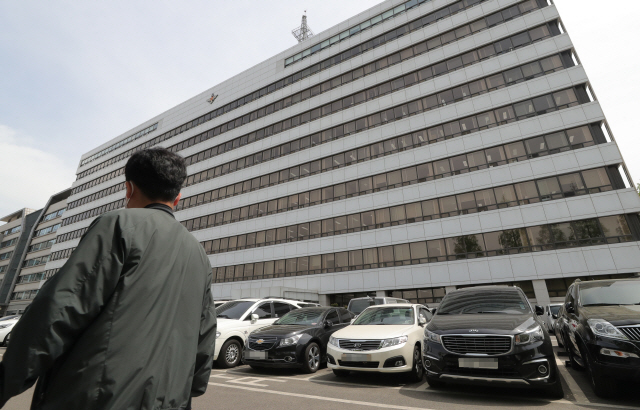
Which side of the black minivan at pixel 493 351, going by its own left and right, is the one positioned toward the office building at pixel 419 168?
back

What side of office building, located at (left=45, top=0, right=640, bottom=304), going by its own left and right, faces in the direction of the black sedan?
front

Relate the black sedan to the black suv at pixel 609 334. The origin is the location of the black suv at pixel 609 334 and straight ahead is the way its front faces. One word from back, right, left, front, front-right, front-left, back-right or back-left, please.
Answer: back-right

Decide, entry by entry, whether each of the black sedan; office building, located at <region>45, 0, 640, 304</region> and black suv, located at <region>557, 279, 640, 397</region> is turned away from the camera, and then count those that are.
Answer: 0

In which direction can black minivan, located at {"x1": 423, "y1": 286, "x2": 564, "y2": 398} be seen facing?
toward the camera

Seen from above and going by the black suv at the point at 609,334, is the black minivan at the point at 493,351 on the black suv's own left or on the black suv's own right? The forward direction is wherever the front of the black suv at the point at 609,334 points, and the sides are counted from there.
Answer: on the black suv's own right

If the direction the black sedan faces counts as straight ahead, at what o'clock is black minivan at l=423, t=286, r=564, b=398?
The black minivan is roughly at 9 o'clock from the black sedan.

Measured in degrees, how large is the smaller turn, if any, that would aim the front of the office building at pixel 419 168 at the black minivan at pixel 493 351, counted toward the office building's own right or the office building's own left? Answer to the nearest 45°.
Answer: approximately 45° to the office building's own left

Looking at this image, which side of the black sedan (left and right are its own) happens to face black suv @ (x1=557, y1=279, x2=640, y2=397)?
left

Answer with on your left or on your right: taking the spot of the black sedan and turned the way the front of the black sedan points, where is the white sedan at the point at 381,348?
on your left

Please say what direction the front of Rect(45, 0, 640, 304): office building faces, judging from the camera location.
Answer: facing the viewer and to the left of the viewer

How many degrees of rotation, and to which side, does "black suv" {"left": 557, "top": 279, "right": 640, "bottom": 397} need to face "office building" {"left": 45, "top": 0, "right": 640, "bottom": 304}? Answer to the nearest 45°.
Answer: approximately 180°

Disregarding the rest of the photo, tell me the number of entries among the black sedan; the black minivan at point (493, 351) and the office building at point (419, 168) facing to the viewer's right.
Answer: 0

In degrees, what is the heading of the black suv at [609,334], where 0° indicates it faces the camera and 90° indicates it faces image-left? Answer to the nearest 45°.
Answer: approximately 315°

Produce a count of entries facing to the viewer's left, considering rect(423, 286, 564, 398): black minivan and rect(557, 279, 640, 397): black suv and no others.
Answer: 0
